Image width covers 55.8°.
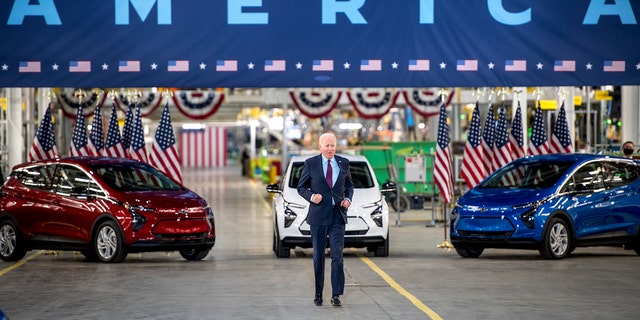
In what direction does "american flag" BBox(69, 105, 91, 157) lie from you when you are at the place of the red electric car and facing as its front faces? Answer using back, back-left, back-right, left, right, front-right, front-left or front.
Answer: back-left

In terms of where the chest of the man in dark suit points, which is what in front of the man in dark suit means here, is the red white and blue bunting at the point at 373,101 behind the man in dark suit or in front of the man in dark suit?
behind

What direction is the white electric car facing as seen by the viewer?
toward the camera

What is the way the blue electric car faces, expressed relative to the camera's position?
facing the viewer and to the left of the viewer

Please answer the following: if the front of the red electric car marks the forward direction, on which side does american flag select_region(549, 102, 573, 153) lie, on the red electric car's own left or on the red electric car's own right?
on the red electric car's own left

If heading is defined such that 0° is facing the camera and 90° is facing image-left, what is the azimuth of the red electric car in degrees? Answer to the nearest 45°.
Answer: approximately 315°

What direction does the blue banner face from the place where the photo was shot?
facing the viewer

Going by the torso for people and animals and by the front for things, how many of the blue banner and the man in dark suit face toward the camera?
2

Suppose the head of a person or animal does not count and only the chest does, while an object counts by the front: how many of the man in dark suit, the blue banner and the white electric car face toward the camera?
3

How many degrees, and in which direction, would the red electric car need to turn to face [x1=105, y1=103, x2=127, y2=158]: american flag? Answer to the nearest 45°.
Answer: approximately 135° to its left

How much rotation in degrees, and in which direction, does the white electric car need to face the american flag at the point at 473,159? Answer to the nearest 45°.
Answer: approximately 135° to its left

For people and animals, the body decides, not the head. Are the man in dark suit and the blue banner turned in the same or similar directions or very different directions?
same or similar directions

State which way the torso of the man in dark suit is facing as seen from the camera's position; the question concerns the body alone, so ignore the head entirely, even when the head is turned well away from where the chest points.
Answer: toward the camera
